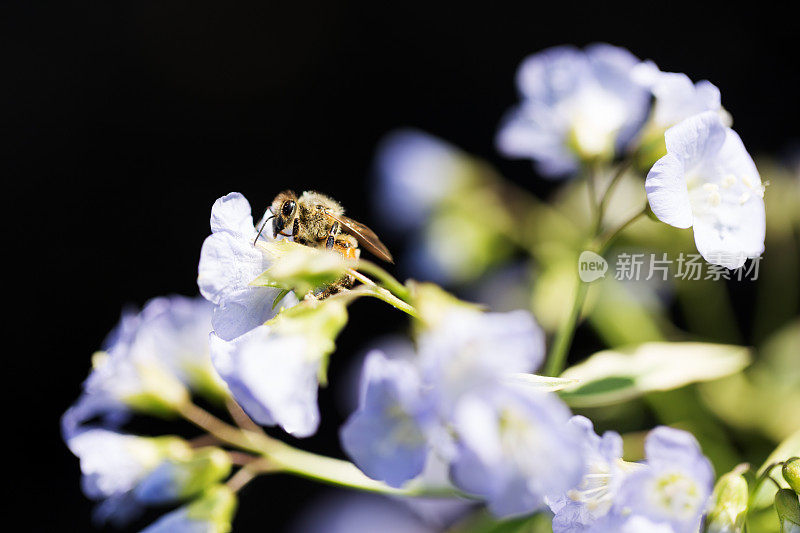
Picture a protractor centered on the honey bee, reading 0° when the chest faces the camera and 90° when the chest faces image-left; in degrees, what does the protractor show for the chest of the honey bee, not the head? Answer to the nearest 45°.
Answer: approximately 90°

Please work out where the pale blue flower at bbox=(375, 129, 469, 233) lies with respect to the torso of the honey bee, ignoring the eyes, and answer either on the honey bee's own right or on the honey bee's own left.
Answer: on the honey bee's own right
